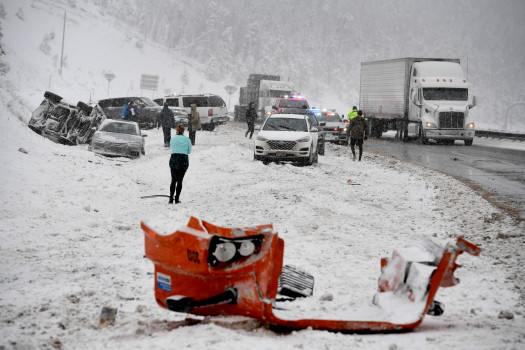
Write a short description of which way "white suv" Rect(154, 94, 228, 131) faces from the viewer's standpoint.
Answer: facing away from the viewer and to the left of the viewer

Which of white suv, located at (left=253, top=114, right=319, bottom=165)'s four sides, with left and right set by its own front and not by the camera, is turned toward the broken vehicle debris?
front

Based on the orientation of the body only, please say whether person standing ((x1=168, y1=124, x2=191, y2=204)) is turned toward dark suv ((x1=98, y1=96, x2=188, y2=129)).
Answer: yes

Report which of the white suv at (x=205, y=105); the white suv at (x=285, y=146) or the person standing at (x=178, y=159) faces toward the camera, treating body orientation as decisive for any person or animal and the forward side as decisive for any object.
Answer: the white suv at (x=285, y=146)

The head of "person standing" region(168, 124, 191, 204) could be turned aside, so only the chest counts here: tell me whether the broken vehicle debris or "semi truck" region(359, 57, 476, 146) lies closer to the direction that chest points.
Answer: the semi truck

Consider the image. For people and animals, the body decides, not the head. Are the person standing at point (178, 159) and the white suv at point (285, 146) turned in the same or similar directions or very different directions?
very different directions

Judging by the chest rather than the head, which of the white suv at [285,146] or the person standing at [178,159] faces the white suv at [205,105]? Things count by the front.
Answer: the person standing

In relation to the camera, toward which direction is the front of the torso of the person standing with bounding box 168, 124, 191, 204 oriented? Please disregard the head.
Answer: away from the camera

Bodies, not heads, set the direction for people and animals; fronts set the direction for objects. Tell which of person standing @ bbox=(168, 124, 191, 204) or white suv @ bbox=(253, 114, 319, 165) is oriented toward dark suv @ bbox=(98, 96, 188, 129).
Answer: the person standing

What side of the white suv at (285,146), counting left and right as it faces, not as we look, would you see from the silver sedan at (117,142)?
right

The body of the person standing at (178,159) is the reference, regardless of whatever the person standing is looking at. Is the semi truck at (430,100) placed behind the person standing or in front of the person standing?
in front
